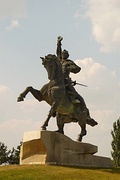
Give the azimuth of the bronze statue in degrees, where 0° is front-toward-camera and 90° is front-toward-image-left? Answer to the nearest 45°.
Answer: approximately 45°

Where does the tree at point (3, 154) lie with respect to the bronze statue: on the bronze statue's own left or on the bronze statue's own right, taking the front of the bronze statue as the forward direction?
on the bronze statue's own right

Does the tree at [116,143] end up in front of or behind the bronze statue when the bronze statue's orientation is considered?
behind
